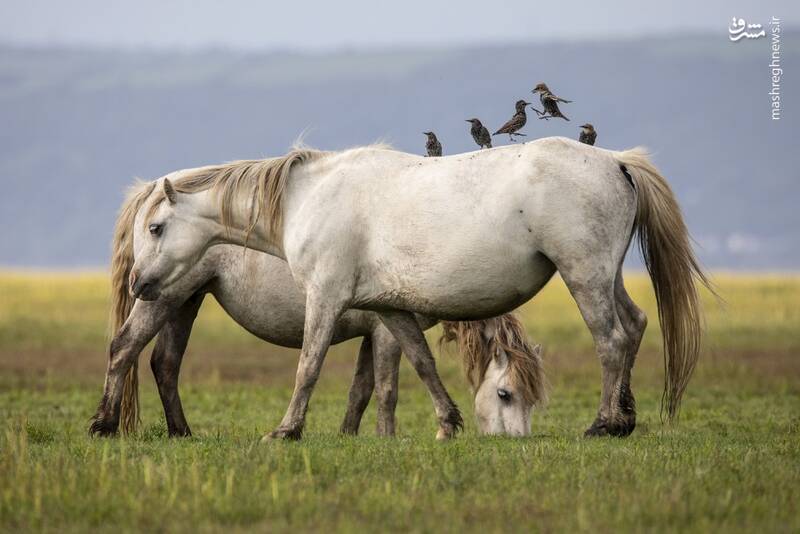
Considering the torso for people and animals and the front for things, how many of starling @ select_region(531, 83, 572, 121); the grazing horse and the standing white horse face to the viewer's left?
2

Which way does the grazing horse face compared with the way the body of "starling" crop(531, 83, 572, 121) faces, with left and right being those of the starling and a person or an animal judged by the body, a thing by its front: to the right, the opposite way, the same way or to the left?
the opposite way

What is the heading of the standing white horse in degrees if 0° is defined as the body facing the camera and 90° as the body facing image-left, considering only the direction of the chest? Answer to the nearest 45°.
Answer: approximately 90°

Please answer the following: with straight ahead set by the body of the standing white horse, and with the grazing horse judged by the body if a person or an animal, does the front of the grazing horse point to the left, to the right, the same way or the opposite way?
the opposite way

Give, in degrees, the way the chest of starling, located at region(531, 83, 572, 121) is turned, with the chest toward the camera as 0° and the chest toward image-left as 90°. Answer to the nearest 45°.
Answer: approximately 90°

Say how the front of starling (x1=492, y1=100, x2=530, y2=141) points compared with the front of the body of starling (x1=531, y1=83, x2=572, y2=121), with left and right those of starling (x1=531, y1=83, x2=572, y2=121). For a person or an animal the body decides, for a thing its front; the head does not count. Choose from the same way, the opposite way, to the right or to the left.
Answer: the opposite way

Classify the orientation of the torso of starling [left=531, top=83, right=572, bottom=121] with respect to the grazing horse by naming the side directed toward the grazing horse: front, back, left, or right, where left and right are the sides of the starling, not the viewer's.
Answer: front

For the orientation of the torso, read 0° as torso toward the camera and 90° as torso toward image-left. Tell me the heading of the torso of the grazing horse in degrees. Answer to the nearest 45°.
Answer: approximately 270°

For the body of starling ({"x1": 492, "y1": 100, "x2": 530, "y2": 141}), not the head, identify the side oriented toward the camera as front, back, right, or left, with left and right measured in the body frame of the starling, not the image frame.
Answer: right

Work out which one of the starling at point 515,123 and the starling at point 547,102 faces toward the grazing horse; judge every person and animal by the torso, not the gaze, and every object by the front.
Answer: the starling at point 547,102
